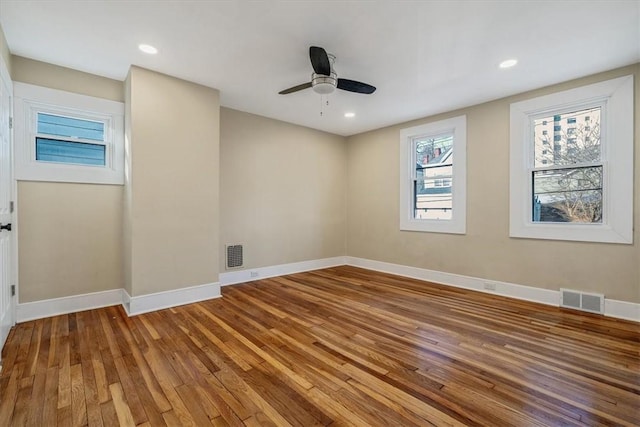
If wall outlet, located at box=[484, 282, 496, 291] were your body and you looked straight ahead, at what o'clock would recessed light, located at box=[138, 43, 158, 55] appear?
The recessed light is roughly at 12 o'clock from the wall outlet.

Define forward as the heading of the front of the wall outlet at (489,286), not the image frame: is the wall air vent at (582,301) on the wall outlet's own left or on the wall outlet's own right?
on the wall outlet's own left

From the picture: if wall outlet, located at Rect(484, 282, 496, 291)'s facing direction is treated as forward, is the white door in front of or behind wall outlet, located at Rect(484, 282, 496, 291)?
in front

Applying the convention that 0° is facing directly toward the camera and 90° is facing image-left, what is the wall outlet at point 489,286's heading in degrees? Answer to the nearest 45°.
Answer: approximately 45°

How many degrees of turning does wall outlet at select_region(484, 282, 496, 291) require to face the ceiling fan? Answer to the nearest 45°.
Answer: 0° — it already faces it

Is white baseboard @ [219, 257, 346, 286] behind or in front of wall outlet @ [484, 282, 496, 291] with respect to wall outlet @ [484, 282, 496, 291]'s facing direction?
in front

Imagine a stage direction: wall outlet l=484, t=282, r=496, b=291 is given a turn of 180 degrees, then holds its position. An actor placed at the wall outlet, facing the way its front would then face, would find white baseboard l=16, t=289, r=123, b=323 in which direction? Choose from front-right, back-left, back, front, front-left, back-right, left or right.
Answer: back

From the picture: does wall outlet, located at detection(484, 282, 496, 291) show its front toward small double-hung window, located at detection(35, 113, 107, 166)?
yes
